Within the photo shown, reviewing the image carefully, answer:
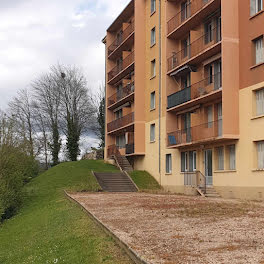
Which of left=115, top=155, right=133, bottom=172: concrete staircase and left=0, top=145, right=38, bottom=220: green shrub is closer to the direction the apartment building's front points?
the green shrub

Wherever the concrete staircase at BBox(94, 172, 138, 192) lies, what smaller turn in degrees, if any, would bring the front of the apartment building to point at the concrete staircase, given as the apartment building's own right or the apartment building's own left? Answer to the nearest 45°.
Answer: approximately 90° to the apartment building's own right

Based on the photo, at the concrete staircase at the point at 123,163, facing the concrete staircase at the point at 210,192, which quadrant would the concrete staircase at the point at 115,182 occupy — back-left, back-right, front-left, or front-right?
front-right

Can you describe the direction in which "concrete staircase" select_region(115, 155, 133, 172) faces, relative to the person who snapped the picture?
facing the viewer and to the right of the viewer

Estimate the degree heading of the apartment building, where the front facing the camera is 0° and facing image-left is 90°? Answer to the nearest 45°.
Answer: approximately 45°

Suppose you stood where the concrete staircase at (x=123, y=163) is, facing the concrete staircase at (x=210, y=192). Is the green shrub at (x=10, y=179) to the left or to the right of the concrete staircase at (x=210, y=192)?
right

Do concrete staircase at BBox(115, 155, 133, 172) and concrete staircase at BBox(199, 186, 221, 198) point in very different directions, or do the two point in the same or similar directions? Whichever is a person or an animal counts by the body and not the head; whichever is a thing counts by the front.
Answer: same or similar directions

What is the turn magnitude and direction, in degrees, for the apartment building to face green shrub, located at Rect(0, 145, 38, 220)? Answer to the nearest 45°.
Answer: approximately 45° to its right
